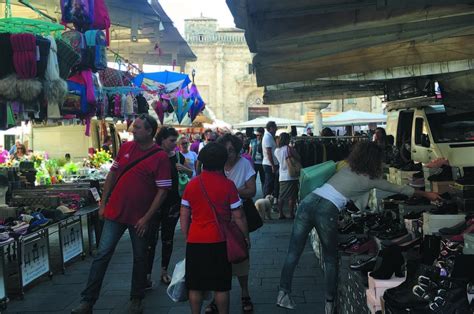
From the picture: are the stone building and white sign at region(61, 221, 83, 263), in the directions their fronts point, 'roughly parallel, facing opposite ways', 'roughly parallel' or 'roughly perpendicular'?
roughly perpendicular

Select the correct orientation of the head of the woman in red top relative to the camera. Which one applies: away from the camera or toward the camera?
away from the camera

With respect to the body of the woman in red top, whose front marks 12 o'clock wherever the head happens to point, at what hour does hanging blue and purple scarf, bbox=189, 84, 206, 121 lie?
The hanging blue and purple scarf is roughly at 12 o'clock from the woman in red top.

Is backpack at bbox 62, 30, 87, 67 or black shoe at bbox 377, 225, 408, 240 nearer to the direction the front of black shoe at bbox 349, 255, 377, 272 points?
the backpack

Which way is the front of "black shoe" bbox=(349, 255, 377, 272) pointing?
to the viewer's left

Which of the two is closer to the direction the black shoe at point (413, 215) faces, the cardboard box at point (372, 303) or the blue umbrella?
the blue umbrella

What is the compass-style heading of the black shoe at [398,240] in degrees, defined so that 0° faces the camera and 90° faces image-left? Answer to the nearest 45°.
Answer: approximately 90°

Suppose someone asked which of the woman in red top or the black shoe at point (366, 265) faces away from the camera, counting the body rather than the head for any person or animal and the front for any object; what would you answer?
the woman in red top

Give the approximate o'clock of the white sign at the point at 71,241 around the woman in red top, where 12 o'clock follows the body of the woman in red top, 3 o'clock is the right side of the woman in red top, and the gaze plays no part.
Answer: The white sign is roughly at 11 o'clock from the woman in red top.
